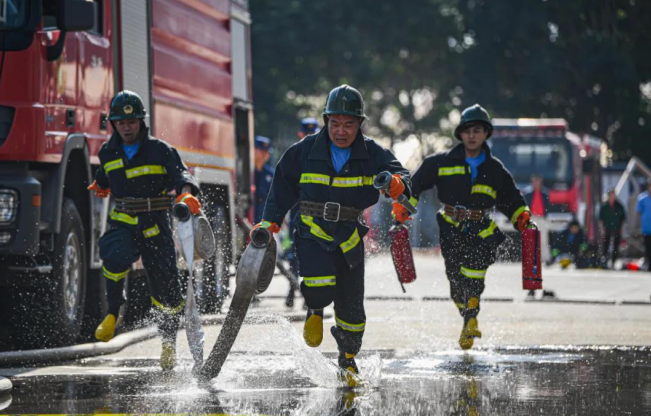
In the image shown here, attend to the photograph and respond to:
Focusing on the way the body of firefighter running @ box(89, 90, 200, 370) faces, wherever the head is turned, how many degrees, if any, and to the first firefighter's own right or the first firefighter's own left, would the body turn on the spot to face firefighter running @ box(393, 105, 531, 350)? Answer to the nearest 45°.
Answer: approximately 90° to the first firefighter's own left

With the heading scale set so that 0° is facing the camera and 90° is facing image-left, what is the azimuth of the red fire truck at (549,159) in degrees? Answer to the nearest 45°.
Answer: approximately 0°

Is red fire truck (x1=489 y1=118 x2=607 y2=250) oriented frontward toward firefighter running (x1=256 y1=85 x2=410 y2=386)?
yes

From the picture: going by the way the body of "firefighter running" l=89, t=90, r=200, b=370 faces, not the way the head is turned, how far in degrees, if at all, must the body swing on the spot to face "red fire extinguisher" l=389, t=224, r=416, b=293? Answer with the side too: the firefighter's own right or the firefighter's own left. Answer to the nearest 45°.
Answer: approximately 90° to the firefighter's own left

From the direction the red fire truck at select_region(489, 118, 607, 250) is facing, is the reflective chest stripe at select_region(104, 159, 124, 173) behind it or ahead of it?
ahead

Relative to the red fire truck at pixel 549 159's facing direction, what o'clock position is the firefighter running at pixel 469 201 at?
The firefighter running is roughly at 12 o'clock from the red fire truck.

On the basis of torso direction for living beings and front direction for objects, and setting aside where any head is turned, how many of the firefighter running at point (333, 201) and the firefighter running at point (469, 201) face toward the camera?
2

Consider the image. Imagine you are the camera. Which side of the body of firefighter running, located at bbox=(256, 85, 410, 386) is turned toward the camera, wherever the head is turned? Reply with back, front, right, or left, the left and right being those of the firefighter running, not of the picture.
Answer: front
